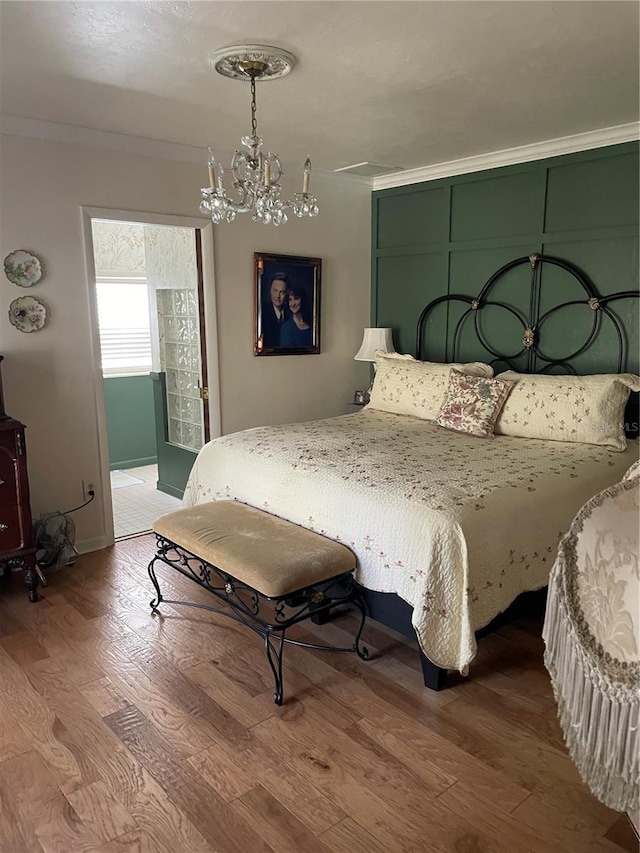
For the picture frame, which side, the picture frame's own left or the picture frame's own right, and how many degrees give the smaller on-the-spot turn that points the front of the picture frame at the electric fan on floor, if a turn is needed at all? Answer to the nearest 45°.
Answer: approximately 90° to the picture frame's own right

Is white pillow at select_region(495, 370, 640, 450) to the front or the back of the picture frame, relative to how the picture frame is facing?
to the front

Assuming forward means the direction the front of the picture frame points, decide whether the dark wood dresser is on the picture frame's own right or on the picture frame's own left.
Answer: on the picture frame's own right

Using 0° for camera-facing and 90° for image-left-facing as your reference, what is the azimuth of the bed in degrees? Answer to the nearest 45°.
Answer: approximately 45°

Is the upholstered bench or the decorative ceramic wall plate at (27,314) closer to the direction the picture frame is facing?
the upholstered bench

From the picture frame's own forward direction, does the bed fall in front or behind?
in front

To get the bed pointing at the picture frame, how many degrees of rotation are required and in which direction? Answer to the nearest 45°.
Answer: approximately 90° to its right

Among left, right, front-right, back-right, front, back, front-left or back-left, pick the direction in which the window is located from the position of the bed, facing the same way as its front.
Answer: right

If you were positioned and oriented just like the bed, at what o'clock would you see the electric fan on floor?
The electric fan on floor is roughly at 2 o'clock from the bed.

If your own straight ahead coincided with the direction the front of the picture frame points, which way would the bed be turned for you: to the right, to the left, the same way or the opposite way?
to the right

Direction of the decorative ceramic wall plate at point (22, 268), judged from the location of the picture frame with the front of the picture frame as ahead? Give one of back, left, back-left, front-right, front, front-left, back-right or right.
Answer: right

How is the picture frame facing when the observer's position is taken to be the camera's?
facing the viewer and to the right of the viewer

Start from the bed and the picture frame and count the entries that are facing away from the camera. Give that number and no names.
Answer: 0

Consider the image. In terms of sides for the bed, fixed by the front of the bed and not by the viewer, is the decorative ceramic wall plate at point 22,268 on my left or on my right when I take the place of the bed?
on my right
